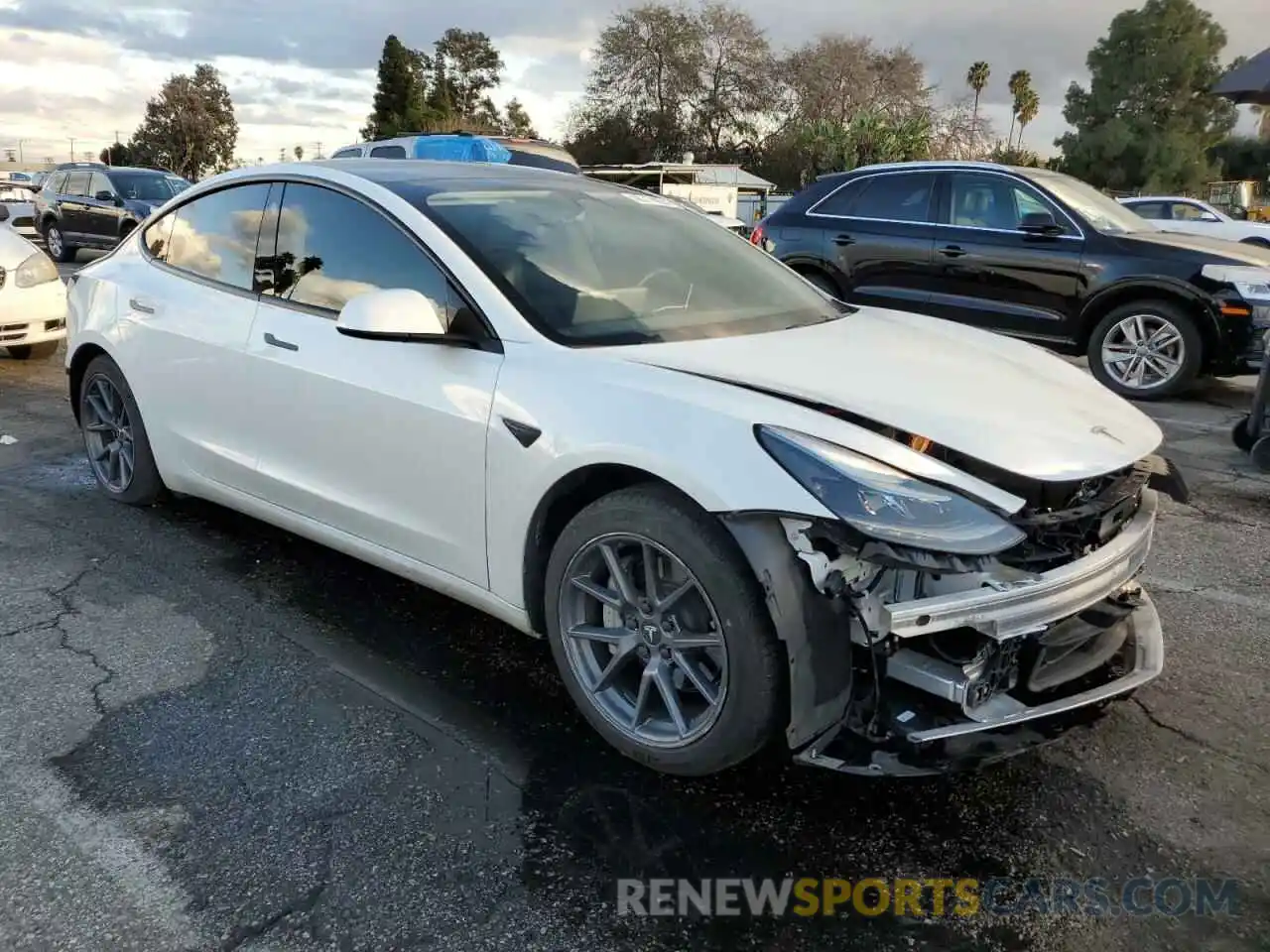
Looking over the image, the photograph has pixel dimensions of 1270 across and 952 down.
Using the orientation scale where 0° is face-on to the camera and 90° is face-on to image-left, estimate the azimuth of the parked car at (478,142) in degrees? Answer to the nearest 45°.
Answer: approximately 315°

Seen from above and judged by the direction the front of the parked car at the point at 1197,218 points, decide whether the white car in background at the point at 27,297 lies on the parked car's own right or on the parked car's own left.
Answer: on the parked car's own right

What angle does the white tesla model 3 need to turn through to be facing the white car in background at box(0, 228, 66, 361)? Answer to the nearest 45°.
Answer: approximately 180°

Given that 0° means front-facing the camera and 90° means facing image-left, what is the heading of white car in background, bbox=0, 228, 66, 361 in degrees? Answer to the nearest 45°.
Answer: approximately 315°

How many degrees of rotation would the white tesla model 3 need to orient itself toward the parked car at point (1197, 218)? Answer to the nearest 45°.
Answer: approximately 90° to its left

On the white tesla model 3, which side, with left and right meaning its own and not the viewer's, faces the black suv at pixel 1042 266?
left

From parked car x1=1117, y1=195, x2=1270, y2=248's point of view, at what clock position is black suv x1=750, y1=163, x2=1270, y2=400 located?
The black suv is roughly at 3 o'clock from the parked car.

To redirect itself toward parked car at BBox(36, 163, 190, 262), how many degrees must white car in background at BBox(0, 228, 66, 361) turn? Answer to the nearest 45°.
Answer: approximately 135° to its left

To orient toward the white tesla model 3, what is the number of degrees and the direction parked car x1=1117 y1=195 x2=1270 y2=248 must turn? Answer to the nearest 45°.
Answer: approximately 90° to its right

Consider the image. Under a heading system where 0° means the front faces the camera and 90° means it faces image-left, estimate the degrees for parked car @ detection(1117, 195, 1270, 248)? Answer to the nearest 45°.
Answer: approximately 270°

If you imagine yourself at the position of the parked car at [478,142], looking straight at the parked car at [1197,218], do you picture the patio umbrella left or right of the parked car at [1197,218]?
right
